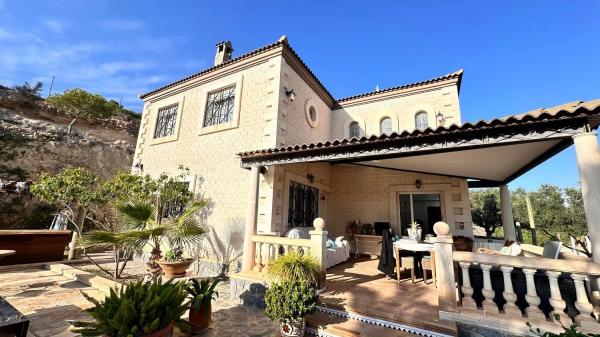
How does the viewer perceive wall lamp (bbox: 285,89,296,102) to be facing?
facing the viewer and to the right of the viewer
